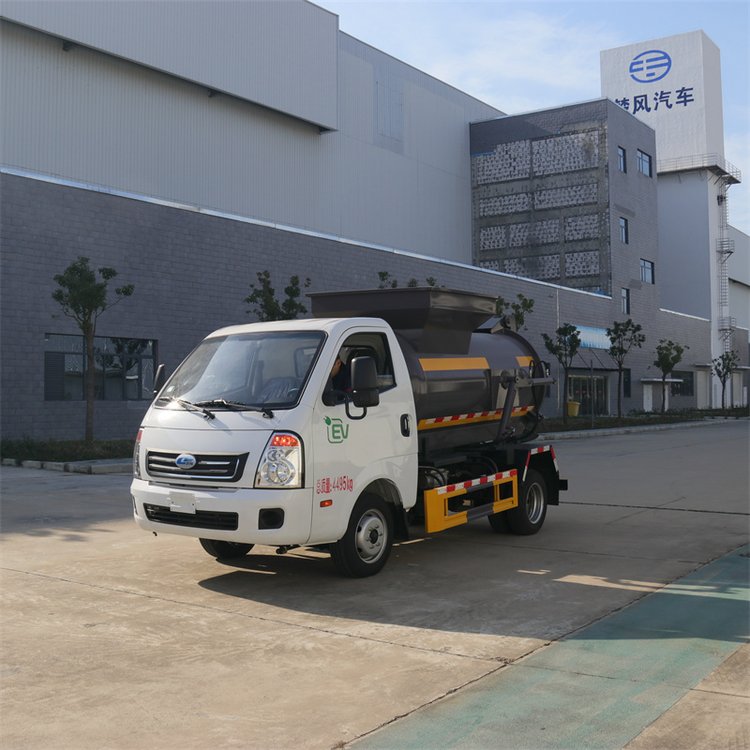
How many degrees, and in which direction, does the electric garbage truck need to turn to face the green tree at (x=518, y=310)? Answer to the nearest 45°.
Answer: approximately 135° to its right

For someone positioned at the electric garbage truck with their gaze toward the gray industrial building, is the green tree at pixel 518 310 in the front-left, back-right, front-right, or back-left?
front-right

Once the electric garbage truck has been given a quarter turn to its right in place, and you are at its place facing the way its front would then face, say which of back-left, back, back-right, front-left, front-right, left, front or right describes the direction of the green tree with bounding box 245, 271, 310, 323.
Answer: front-right

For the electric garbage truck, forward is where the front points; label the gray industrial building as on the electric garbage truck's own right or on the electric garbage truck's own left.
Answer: on the electric garbage truck's own right
